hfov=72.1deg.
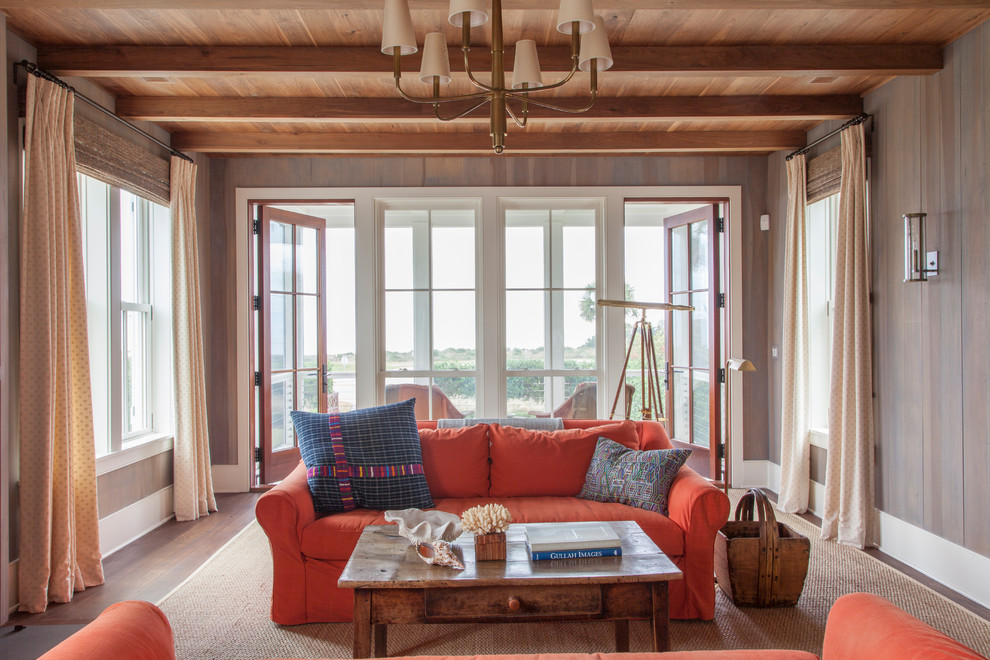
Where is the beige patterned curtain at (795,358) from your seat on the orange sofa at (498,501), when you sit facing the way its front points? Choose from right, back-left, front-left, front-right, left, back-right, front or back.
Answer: back-left

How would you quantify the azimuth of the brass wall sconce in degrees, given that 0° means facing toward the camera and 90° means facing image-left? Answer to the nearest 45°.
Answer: approximately 90°

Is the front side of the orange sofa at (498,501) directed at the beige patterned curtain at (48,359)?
no

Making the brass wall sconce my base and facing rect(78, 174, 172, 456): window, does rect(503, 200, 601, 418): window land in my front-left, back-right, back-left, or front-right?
front-right

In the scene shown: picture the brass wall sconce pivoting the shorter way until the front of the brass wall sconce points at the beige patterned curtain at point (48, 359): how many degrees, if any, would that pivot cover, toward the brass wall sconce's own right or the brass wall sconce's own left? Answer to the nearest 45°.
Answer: approximately 45° to the brass wall sconce's own left

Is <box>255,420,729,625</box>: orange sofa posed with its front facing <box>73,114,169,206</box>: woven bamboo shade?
no

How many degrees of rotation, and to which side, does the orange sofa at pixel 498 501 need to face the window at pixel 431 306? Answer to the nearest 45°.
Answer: approximately 180°

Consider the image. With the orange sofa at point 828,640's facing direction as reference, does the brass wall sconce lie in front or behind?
in front

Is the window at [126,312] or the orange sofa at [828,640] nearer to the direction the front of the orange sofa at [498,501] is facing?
the orange sofa

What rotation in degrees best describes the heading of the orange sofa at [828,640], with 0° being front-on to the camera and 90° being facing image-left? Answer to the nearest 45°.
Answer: approximately 180°

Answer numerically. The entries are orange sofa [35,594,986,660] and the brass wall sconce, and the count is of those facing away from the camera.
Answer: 1

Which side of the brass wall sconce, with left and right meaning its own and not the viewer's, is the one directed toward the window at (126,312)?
front

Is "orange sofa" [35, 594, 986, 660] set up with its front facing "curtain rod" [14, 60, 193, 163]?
no

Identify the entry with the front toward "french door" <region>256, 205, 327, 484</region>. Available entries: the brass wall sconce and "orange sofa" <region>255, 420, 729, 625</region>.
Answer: the brass wall sconce

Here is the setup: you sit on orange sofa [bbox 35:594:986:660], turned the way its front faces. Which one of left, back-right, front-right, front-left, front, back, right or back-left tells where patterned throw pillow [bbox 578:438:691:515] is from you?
front

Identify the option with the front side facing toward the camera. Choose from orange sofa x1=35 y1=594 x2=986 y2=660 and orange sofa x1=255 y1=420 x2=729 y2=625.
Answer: orange sofa x1=255 y1=420 x2=729 y2=625

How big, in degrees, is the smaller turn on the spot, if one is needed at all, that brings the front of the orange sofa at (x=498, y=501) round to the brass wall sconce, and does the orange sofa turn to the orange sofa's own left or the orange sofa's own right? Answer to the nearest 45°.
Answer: approximately 90° to the orange sofa's own left

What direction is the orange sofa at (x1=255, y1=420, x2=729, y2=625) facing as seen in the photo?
toward the camera
